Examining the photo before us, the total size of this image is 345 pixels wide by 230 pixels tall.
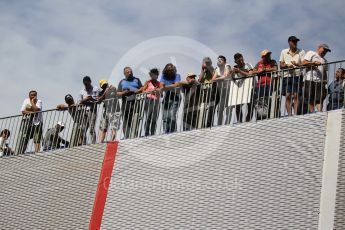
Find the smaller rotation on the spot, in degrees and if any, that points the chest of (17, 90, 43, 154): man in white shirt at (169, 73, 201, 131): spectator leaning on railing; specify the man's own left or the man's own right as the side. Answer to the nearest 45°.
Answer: approximately 45° to the man's own left

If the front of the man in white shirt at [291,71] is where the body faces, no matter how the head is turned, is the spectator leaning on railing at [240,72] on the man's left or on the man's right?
on the man's right

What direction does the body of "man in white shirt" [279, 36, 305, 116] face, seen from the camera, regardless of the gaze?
toward the camera

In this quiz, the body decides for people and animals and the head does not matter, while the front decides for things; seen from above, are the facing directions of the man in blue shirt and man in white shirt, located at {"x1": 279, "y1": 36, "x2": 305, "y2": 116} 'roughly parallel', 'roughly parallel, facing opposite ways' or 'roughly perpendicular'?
roughly parallel

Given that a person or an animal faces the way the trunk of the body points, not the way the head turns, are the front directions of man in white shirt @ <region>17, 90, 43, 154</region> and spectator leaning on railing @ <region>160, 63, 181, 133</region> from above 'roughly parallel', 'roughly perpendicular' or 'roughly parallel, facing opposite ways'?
roughly parallel

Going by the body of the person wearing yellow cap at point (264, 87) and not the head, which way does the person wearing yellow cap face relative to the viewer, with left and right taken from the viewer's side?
facing the viewer

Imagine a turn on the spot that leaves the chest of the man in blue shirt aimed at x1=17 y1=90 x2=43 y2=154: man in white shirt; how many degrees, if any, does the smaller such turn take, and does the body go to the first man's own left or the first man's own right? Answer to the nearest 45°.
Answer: approximately 135° to the first man's own right

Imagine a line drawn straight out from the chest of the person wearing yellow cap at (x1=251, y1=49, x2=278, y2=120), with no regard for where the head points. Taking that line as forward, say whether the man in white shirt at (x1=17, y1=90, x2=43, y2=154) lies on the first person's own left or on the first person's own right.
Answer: on the first person's own right

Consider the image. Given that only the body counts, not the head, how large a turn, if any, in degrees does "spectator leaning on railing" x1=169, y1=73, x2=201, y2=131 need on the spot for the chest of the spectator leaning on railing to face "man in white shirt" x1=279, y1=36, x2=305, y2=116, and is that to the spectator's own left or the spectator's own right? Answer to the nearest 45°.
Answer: approximately 90° to the spectator's own left

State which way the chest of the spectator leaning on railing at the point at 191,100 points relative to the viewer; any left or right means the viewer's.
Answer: facing the viewer and to the left of the viewer

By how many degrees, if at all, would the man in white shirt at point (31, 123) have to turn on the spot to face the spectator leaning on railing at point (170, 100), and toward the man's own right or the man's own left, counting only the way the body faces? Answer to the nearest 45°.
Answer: approximately 45° to the man's own left

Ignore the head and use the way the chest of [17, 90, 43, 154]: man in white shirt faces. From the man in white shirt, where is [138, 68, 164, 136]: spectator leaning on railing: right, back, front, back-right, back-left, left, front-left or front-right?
front-left

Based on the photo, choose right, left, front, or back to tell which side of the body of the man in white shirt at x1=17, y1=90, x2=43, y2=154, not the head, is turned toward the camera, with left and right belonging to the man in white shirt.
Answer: front

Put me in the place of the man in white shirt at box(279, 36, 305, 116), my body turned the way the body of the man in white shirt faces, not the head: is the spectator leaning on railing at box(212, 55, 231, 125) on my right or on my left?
on my right

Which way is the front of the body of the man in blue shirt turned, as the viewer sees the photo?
toward the camera

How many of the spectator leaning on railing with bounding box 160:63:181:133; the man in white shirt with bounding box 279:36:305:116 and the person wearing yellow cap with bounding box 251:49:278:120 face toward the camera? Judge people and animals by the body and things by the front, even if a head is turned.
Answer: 3
